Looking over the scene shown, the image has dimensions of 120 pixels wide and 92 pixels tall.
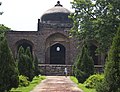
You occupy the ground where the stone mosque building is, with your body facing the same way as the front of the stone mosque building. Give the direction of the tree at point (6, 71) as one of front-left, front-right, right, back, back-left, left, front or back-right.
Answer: front

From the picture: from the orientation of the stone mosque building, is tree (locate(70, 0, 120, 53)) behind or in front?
in front

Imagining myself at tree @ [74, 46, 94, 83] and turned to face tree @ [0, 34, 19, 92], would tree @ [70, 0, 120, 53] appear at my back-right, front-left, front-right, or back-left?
back-right

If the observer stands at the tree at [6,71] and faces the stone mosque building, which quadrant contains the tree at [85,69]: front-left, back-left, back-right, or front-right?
front-right

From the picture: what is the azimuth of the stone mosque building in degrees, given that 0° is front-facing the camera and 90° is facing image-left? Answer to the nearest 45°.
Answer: approximately 0°

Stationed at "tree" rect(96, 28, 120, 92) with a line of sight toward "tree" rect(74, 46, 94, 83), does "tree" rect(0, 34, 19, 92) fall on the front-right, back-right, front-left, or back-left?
front-left

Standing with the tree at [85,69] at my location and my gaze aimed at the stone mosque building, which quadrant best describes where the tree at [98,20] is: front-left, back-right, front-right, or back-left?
front-right

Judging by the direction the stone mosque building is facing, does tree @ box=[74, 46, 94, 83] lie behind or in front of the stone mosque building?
in front

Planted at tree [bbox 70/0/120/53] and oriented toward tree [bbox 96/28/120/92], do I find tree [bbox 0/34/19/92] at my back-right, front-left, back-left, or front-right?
front-right

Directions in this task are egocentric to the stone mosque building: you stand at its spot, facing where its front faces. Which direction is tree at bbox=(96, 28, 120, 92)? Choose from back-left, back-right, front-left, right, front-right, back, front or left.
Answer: front
